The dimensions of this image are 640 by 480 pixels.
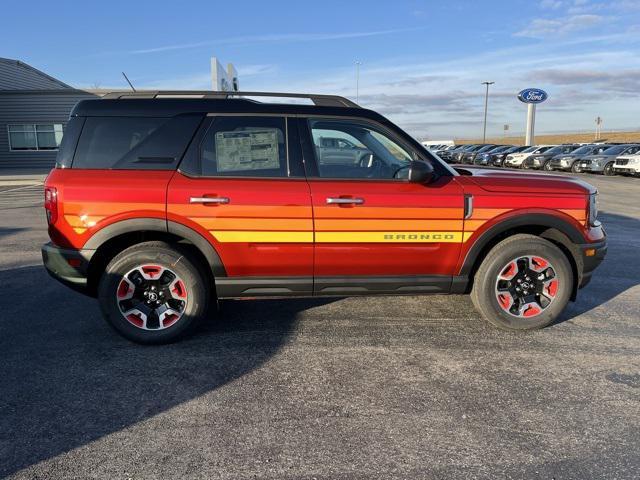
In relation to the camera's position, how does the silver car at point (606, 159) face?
facing the viewer and to the left of the viewer

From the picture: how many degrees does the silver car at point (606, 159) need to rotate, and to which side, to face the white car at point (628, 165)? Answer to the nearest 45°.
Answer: approximately 90° to its left

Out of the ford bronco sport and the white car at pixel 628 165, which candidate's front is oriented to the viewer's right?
the ford bronco sport

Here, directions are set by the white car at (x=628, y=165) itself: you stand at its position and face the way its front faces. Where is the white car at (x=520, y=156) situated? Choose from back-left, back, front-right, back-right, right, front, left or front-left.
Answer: right

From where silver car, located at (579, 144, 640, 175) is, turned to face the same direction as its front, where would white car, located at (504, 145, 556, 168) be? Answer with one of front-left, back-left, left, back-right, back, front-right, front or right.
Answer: right

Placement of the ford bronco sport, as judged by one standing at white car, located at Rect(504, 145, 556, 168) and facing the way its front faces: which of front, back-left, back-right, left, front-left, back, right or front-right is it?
front-left

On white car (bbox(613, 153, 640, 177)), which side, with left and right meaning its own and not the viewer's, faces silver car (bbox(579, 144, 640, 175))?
right

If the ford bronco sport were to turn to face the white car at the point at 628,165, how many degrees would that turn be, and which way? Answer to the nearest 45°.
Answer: approximately 45° to its left

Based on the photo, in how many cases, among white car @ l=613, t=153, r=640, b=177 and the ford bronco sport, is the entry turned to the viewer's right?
1

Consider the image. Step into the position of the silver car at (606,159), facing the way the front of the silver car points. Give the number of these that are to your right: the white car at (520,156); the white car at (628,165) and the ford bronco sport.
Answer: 1

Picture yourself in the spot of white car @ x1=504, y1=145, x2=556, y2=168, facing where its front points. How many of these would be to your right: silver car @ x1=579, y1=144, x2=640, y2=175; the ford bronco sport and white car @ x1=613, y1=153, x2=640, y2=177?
0

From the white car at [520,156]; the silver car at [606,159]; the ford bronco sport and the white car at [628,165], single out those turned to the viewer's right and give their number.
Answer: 1

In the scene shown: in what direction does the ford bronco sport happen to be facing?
to the viewer's right

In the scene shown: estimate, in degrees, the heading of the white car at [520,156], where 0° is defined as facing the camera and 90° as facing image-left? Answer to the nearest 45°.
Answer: approximately 45°

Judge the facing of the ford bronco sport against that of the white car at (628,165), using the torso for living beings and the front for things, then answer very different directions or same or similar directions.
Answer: very different directions

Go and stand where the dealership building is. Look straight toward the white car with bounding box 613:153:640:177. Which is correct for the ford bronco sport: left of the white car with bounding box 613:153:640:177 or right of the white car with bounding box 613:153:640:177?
right
